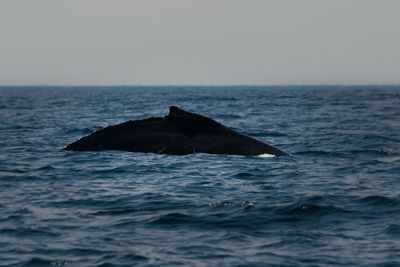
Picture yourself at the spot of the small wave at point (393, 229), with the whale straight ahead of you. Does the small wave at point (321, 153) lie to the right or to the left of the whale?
right

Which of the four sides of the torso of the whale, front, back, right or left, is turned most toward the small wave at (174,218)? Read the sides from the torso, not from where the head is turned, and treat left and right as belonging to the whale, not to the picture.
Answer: right

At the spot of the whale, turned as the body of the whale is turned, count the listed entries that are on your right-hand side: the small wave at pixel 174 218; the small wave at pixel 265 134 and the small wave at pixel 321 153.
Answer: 1

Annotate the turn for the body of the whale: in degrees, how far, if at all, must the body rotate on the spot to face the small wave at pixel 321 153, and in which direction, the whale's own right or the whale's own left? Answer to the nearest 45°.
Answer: approximately 45° to the whale's own left

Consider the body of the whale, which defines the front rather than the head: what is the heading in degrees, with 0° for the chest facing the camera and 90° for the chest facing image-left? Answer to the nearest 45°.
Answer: approximately 270°

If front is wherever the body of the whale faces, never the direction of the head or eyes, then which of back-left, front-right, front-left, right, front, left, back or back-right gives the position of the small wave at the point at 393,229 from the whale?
front-right
